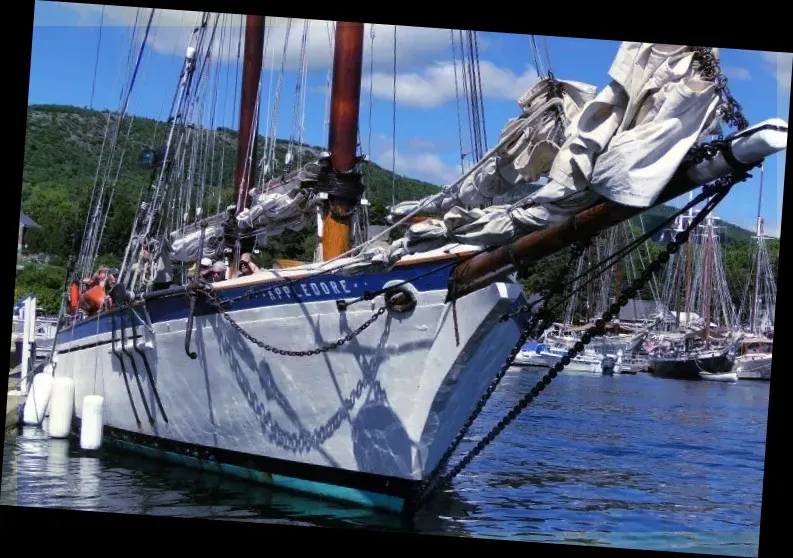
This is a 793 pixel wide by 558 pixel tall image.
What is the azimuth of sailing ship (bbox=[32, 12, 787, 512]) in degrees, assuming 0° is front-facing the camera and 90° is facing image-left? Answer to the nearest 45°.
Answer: approximately 315°

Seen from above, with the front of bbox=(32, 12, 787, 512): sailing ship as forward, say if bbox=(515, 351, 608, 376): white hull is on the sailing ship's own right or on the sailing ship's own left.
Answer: on the sailing ship's own left

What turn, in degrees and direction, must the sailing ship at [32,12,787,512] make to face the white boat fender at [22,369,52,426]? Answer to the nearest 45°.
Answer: approximately 180°
